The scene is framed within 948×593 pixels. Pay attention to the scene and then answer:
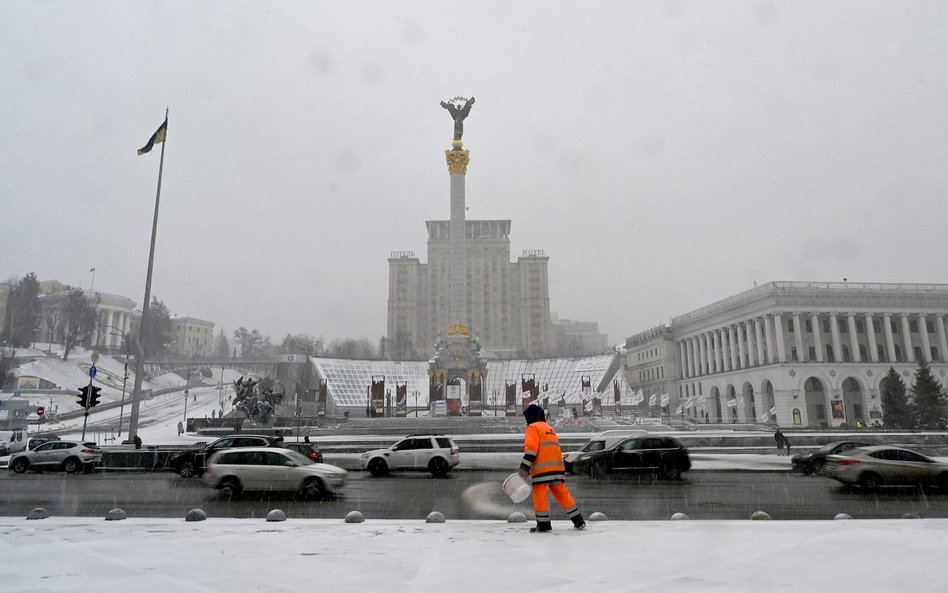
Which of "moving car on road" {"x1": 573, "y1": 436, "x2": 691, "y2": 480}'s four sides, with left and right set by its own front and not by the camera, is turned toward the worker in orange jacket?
left

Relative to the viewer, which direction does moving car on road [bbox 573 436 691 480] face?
to the viewer's left

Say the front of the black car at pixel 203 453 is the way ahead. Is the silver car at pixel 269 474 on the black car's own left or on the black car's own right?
on the black car's own left

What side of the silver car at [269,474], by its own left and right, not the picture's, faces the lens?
right

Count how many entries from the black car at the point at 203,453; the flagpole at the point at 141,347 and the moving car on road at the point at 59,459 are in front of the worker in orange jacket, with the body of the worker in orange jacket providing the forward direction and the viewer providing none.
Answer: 3

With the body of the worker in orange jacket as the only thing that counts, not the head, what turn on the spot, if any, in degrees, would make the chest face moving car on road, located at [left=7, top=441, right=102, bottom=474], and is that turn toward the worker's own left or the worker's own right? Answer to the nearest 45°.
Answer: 0° — they already face it

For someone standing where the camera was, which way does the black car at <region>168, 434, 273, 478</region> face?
facing to the left of the viewer

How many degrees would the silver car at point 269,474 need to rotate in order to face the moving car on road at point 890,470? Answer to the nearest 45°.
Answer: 0° — it already faces it

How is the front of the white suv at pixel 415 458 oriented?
to the viewer's left

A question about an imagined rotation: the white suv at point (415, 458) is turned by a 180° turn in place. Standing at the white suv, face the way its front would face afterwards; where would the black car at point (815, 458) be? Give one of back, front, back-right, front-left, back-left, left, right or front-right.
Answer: front

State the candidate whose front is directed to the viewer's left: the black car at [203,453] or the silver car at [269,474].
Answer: the black car

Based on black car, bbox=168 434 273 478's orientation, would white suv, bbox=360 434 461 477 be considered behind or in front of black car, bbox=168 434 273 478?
behind

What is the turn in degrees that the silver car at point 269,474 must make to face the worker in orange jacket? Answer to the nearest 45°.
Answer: approximately 45° to its right
